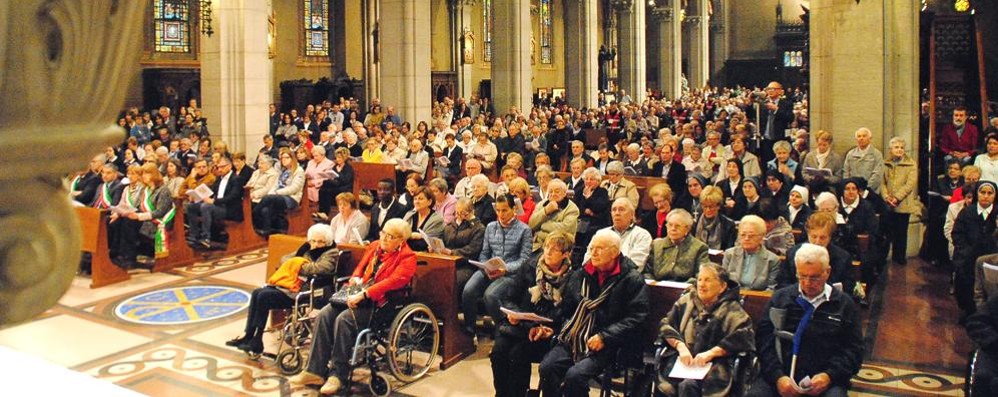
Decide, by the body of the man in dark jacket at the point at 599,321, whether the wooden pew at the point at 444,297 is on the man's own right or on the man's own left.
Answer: on the man's own right

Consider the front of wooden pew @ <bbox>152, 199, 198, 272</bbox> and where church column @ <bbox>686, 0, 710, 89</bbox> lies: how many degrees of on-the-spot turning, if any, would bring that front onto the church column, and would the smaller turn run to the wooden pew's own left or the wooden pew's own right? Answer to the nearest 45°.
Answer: approximately 180°

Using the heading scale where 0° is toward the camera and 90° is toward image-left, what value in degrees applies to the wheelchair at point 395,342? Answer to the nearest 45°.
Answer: approximately 45°

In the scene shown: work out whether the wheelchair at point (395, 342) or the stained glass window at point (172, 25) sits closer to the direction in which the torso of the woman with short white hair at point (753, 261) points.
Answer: the wheelchair

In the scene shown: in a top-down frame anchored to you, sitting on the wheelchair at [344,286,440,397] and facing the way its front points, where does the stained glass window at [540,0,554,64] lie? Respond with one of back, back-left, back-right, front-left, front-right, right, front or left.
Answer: back-right

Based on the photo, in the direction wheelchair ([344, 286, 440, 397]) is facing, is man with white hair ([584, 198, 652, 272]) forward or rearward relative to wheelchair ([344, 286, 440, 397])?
rearward

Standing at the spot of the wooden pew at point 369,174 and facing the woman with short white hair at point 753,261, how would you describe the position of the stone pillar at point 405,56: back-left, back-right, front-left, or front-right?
back-left
